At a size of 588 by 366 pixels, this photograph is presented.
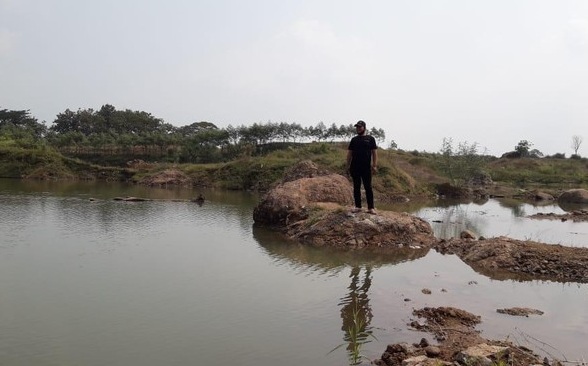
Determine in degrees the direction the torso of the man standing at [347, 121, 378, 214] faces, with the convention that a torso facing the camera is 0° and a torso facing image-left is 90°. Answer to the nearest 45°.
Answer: approximately 0°

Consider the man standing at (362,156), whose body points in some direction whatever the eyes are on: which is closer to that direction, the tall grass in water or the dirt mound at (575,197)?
the tall grass in water

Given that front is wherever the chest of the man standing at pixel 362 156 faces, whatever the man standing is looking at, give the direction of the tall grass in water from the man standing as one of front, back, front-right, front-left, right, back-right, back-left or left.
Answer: front

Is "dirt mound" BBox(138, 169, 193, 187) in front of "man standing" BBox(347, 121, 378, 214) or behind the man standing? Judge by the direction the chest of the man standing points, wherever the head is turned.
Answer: behind

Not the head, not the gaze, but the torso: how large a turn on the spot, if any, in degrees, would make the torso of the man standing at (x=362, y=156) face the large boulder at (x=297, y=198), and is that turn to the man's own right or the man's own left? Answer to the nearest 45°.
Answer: approximately 135° to the man's own right

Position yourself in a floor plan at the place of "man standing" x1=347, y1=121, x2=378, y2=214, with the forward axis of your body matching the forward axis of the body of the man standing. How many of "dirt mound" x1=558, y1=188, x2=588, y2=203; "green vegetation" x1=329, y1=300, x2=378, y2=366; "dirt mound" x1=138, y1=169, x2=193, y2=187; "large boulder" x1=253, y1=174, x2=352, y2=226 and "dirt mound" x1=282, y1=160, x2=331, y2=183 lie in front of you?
1

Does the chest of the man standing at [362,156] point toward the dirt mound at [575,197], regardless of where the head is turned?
no

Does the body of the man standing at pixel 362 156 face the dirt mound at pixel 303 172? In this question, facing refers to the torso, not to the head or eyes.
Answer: no

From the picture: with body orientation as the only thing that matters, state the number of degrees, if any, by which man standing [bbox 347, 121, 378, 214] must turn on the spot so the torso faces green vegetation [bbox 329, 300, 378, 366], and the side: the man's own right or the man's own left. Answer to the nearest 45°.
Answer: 0° — they already face it
